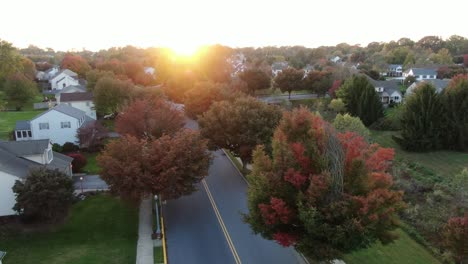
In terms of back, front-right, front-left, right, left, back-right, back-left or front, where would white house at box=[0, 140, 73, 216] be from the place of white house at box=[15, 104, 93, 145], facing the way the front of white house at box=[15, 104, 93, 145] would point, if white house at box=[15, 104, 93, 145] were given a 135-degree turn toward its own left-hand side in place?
back-left

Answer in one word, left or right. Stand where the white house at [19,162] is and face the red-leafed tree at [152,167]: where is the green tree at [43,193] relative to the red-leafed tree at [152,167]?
right

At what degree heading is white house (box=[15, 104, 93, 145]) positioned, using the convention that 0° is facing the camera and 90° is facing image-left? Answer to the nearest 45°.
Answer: approximately 270°

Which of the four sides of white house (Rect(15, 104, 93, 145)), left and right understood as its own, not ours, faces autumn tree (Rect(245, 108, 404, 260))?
right

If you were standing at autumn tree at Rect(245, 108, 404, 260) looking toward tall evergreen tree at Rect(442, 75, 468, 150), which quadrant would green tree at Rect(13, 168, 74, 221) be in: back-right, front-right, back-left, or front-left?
back-left

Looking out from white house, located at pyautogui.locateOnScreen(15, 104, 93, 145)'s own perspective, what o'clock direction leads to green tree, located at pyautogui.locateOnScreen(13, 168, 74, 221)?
The green tree is roughly at 3 o'clock from the white house.

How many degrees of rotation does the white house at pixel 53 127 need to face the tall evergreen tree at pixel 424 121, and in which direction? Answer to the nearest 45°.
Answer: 0° — it already faces it
